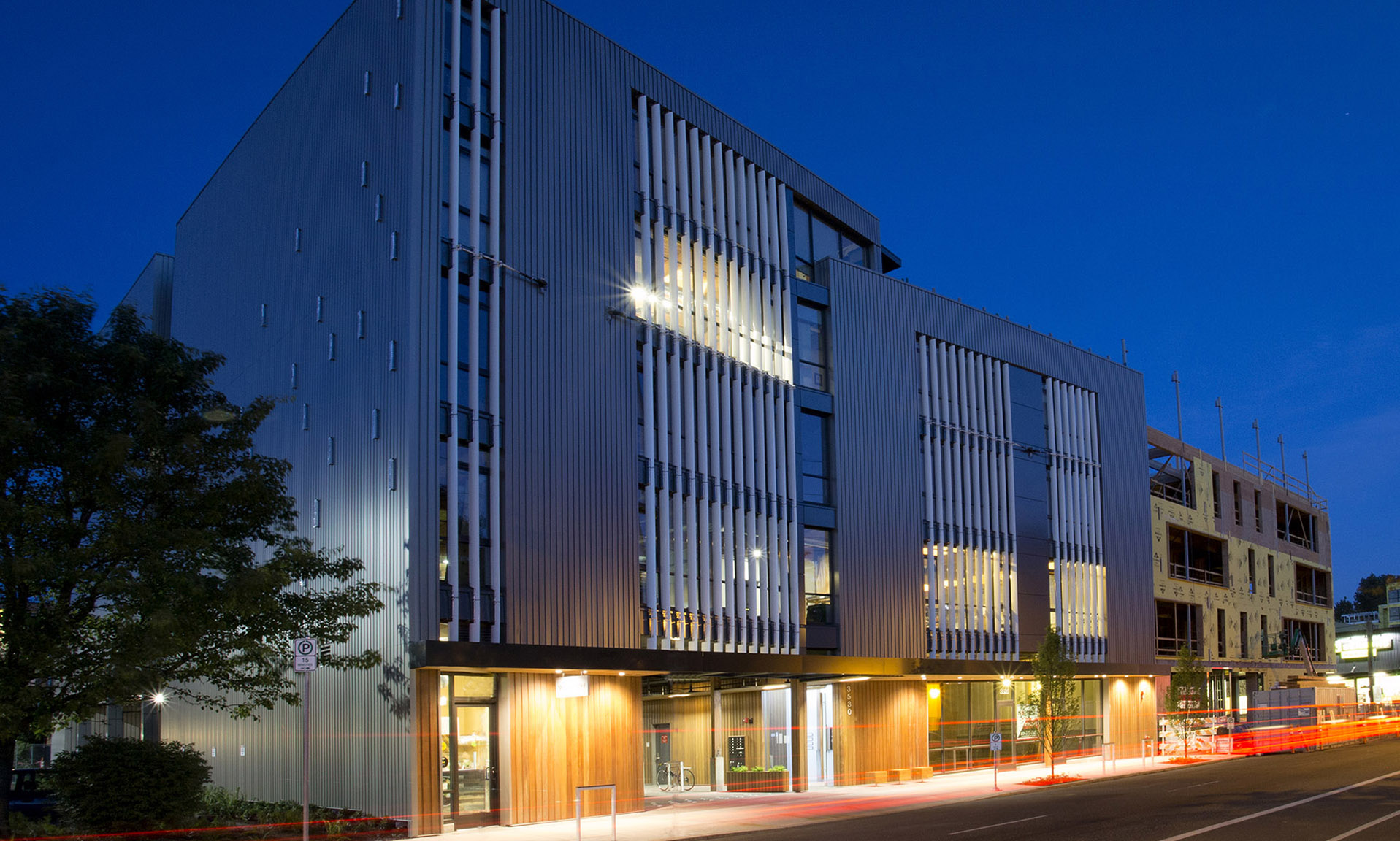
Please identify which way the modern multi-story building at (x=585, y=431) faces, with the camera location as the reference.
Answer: facing the viewer and to the right of the viewer

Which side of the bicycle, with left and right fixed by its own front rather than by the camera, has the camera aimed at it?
left
